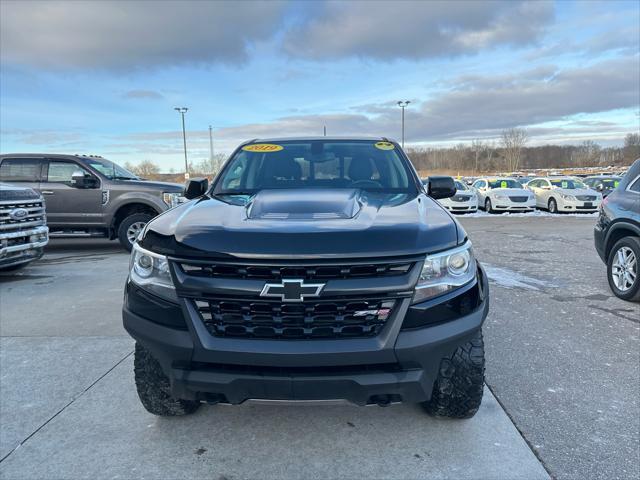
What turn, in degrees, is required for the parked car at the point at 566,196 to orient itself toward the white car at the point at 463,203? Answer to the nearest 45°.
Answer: approximately 90° to its right

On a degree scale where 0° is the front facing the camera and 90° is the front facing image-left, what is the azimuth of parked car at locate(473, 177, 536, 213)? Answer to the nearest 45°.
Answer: approximately 315°

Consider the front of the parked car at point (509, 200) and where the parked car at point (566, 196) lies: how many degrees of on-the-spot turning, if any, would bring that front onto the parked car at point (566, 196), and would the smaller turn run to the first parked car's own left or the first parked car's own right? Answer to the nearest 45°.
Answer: approximately 45° to the first parked car's own left

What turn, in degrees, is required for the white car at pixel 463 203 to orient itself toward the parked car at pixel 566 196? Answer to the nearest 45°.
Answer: approximately 45° to its left

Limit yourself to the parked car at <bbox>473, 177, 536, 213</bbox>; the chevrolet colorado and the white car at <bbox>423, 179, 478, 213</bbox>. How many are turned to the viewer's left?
0

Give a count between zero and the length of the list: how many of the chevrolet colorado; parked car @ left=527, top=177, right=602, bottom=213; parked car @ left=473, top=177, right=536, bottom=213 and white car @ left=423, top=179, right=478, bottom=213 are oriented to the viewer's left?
0

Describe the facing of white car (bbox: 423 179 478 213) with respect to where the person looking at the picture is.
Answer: facing the viewer and to the right of the viewer

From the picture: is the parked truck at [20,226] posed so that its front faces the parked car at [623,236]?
yes

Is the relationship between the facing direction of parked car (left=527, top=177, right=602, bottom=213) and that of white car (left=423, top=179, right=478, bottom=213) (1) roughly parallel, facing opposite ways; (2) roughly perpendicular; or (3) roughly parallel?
roughly parallel

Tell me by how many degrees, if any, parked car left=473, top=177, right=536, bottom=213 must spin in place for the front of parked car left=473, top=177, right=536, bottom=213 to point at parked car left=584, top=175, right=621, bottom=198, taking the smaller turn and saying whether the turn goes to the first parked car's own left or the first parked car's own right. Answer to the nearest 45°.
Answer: approximately 90° to the first parked car's own left

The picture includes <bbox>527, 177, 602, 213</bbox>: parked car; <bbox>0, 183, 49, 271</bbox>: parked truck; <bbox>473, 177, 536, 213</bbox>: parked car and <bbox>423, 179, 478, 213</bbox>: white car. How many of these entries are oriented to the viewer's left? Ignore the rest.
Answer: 0
